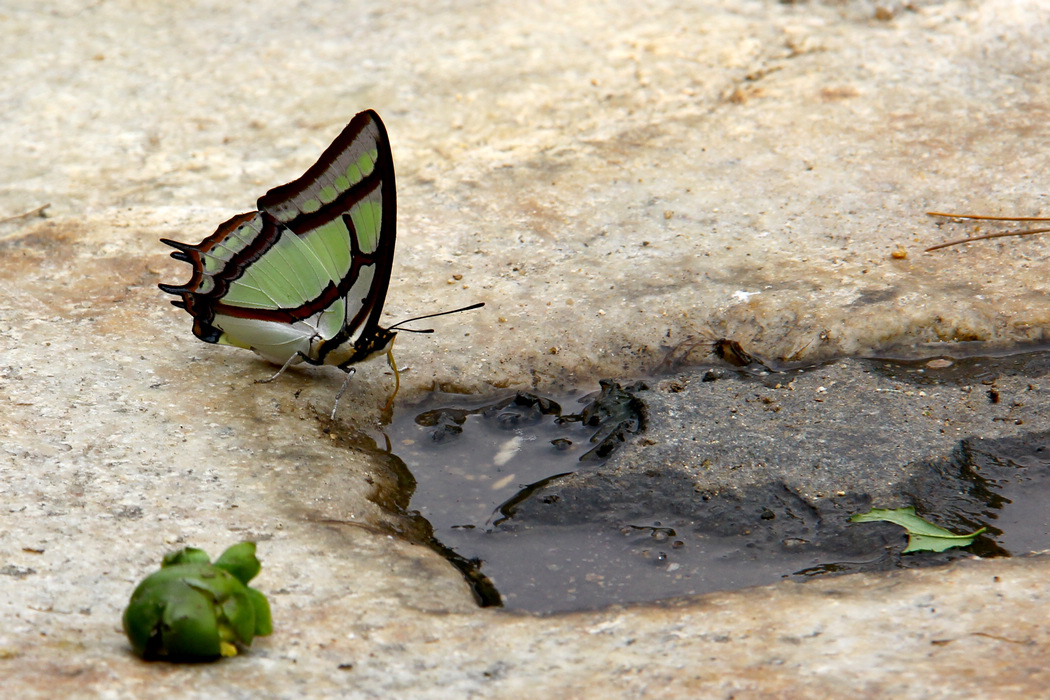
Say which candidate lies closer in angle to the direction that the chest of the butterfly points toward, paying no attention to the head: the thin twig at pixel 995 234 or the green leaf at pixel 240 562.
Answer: the thin twig

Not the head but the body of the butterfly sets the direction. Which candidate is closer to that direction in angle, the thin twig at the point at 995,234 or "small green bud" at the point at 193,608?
the thin twig

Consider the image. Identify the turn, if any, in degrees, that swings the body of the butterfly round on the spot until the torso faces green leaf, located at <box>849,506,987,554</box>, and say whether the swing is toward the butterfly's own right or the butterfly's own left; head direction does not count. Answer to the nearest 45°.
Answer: approximately 45° to the butterfly's own right

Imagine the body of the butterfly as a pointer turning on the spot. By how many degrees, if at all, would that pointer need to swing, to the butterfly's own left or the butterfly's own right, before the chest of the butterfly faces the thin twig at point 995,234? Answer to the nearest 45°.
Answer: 0° — it already faces it

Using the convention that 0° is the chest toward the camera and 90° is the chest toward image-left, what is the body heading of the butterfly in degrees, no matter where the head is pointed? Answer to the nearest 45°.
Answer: approximately 270°

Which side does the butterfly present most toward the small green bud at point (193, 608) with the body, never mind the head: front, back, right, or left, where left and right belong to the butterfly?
right

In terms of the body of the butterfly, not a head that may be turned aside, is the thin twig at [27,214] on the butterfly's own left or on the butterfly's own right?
on the butterfly's own left

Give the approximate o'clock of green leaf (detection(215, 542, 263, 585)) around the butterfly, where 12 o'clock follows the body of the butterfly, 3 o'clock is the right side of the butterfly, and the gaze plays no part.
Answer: The green leaf is roughly at 3 o'clock from the butterfly.
